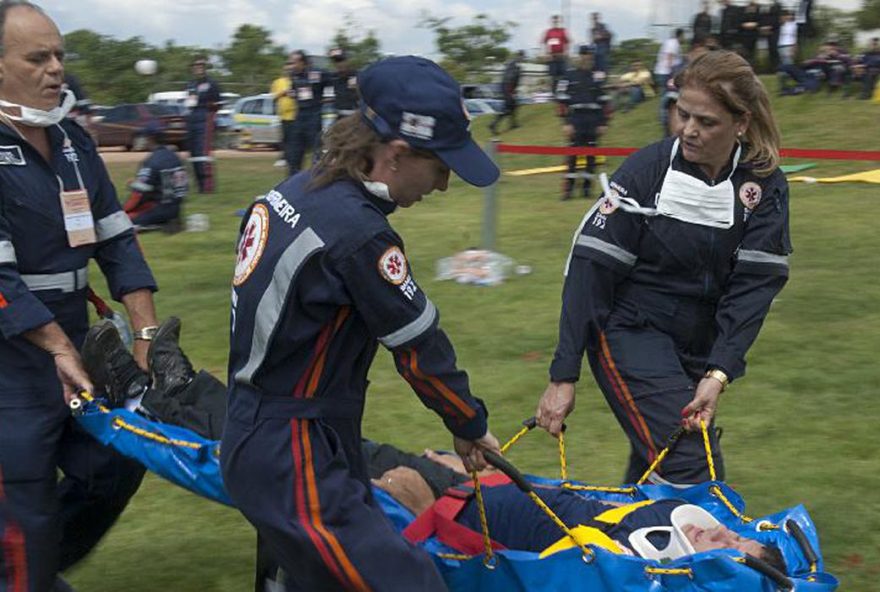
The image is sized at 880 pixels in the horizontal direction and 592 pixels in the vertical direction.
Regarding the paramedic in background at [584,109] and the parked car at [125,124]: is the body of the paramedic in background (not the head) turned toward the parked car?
no

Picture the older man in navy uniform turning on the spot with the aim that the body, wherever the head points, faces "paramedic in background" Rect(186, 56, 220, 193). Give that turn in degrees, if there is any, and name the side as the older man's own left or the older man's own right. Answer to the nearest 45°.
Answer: approximately 135° to the older man's own left

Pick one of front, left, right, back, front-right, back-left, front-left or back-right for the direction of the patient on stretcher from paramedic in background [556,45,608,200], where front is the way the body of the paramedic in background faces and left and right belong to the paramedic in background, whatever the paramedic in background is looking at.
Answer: front

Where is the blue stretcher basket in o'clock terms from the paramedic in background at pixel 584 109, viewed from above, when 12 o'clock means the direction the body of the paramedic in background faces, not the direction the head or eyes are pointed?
The blue stretcher basket is roughly at 12 o'clock from the paramedic in background.

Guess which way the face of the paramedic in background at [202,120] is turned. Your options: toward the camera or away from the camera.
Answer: toward the camera

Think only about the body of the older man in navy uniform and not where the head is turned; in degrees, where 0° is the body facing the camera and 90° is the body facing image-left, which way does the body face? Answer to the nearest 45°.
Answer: approximately 315°

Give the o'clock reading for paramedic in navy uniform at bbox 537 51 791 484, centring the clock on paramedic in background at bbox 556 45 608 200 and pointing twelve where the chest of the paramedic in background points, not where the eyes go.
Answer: The paramedic in navy uniform is roughly at 12 o'clock from the paramedic in background.

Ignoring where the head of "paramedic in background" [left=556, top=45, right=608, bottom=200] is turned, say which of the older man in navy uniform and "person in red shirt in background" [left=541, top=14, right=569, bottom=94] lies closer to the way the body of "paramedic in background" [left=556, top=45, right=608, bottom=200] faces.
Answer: the older man in navy uniform

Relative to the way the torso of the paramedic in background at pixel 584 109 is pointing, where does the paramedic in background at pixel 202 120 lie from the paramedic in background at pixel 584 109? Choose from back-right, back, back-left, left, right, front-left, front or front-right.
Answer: right

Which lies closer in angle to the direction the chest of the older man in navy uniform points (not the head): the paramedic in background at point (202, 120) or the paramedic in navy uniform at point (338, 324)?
the paramedic in navy uniform

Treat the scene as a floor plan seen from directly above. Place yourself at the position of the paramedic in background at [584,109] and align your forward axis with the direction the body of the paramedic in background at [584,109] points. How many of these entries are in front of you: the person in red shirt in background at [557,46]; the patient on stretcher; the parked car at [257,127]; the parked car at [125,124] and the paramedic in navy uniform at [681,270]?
2

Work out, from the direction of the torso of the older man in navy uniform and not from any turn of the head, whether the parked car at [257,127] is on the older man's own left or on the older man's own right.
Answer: on the older man's own left

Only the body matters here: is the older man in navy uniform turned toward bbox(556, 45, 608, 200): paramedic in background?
no

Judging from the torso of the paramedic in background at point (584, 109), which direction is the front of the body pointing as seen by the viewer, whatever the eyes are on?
toward the camera
